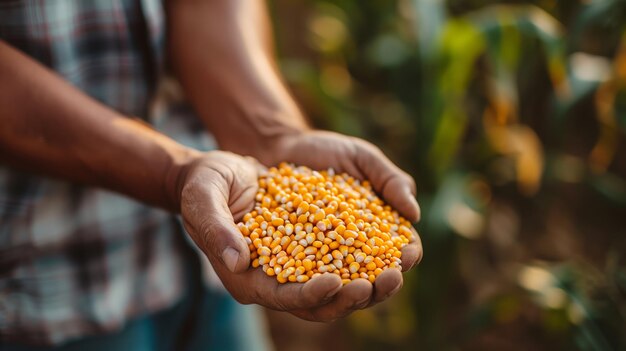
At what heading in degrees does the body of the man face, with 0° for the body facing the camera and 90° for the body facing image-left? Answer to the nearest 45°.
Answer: approximately 315°
